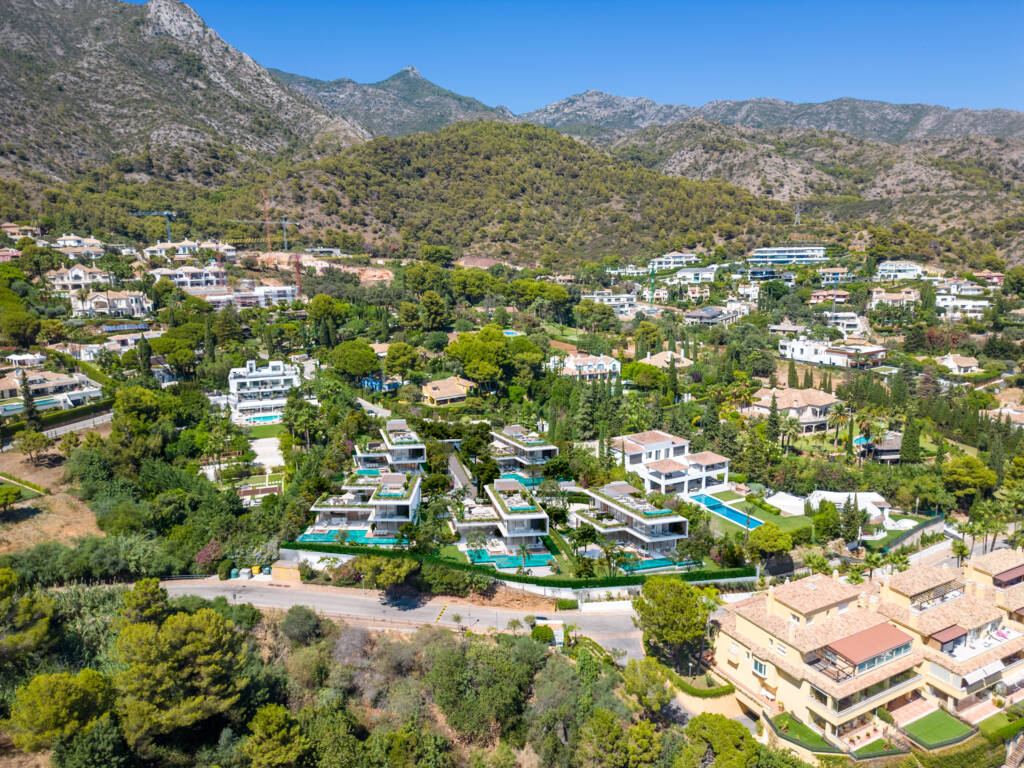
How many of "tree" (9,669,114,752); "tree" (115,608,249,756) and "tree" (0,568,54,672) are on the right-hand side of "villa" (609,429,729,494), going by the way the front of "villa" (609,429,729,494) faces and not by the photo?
3

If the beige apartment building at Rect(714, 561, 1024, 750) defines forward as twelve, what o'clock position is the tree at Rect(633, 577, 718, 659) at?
The tree is roughly at 4 o'clock from the beige apartment building.

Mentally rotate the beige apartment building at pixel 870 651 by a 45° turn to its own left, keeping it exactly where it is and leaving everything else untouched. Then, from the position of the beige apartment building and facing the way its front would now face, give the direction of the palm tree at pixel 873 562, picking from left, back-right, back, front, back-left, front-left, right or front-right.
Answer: left

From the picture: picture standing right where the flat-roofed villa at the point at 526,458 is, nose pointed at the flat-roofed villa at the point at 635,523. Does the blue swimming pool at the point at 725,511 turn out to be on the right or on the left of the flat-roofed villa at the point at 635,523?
left

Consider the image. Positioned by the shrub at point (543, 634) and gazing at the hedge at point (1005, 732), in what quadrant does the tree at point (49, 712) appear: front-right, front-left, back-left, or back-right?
back-right

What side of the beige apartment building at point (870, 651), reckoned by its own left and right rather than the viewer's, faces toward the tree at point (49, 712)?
right

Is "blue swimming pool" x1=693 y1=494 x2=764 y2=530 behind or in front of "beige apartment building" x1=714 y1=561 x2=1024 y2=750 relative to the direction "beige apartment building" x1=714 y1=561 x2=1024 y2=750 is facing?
behind

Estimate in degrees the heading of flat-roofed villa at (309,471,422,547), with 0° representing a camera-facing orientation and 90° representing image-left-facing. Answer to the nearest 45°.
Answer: approximately 0°

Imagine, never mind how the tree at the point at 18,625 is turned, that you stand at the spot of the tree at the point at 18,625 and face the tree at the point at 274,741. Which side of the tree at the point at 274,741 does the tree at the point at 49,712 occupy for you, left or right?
right
